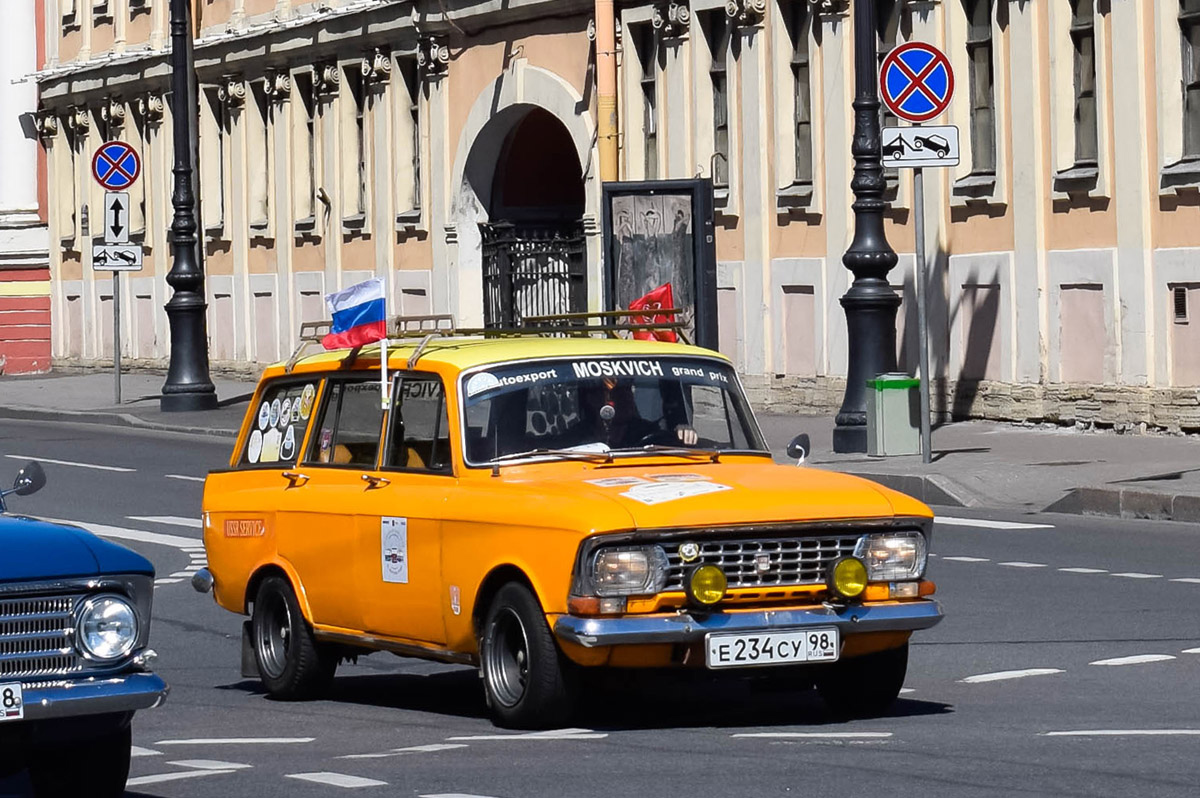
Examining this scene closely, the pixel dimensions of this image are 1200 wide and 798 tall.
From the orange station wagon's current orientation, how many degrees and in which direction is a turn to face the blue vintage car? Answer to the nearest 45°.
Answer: approximately 90° to its right

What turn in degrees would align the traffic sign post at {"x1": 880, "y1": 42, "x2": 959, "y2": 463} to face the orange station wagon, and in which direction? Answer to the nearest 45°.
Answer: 0° — it already faces it

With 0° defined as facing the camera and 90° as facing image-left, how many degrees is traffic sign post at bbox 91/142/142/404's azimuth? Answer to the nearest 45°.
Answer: approximately 0°

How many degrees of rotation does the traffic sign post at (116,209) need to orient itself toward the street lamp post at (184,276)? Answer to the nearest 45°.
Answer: approximately 45° to its left

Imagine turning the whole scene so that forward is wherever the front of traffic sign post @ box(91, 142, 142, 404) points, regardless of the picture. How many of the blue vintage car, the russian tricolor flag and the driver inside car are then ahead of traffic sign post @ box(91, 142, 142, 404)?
3

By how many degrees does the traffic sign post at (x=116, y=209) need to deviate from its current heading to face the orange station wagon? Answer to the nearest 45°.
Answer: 0° — it already faces it

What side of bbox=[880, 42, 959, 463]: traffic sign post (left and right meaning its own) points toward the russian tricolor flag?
front

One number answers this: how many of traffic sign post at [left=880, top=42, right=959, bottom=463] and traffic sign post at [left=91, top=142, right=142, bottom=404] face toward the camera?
2

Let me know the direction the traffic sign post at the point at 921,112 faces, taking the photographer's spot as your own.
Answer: facing the viewer

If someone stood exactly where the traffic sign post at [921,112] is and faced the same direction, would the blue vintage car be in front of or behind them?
in front

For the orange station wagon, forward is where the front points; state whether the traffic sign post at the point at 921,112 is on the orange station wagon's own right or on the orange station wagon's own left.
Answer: on the orange station wagon's own left

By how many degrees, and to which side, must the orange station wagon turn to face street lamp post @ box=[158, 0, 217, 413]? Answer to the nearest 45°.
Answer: approximately 135° to its left

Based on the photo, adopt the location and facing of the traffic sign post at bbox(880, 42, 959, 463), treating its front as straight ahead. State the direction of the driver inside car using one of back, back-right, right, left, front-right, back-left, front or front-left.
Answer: front
